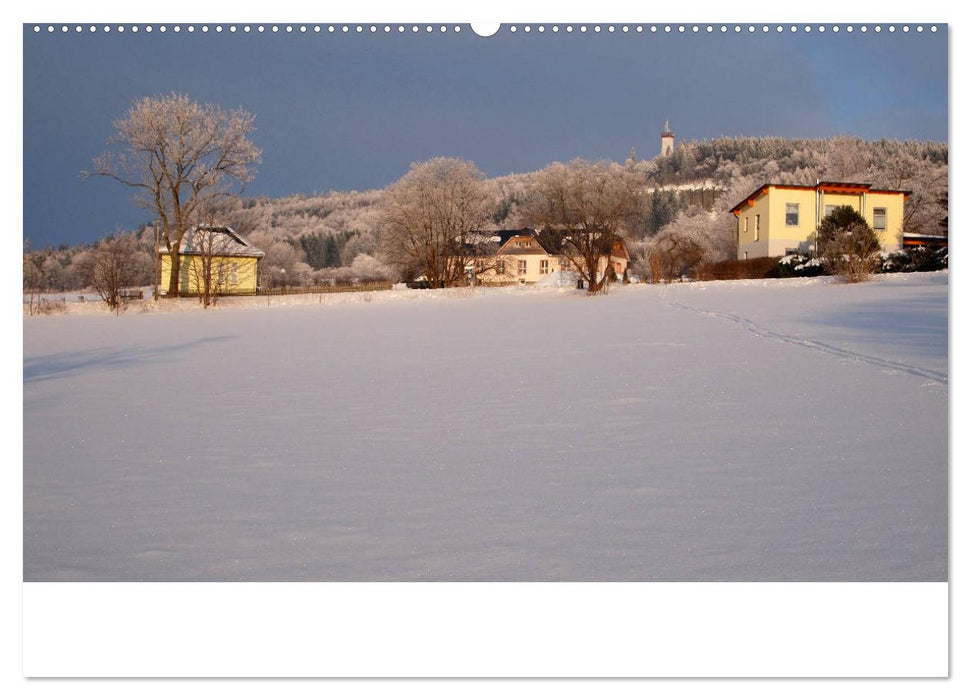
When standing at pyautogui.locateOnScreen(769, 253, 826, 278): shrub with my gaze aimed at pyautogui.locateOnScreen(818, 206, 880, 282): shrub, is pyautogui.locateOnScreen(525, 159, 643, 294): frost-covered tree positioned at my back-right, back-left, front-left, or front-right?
back-right

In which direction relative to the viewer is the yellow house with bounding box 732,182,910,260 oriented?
toward the camera

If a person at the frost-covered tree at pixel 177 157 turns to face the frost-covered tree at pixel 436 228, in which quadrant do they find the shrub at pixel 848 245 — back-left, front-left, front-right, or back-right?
front-right
